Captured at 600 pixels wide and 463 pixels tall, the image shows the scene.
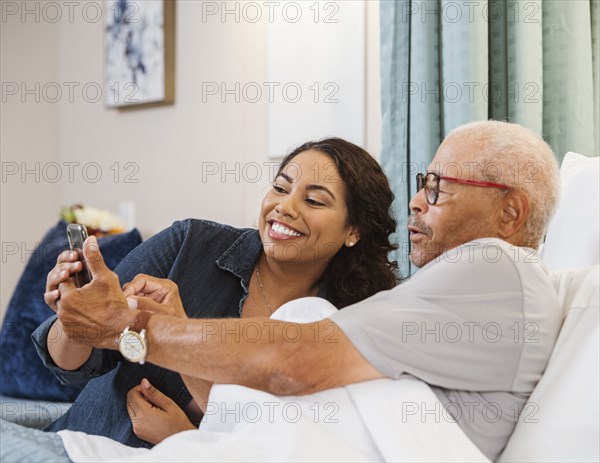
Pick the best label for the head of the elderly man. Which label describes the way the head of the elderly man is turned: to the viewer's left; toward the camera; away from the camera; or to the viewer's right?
to the viewer's left

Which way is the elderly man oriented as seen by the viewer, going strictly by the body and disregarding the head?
to the viewer's left

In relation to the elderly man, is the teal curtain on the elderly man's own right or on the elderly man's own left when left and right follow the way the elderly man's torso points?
on the elderly man's own right

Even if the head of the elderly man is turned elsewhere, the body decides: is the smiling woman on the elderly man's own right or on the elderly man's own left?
on the elderly man's own right

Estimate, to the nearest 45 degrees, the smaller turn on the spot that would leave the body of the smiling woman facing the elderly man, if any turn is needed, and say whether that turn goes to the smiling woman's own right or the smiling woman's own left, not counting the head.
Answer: approximately 45° to the smiling woman's own left

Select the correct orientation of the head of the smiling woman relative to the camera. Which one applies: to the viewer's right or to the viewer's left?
to the viewer's left
